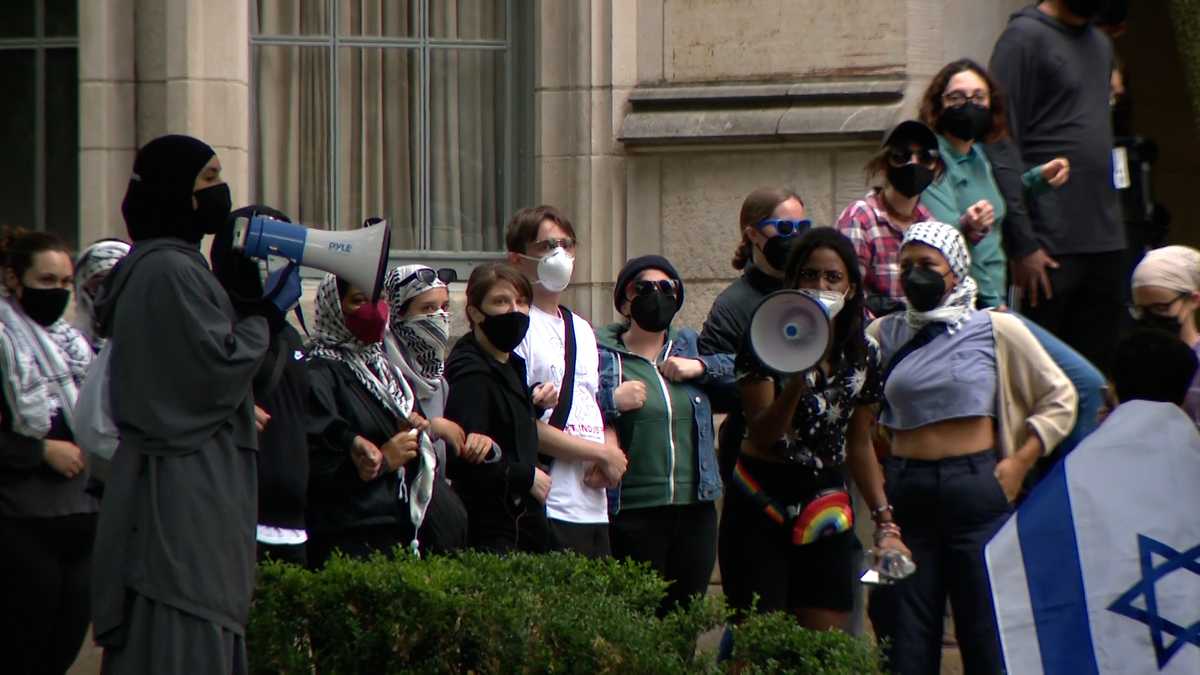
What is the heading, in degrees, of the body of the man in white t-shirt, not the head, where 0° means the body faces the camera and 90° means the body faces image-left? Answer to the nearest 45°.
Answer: approximately 315°

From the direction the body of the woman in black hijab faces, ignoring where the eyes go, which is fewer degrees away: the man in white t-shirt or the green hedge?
the green hedge

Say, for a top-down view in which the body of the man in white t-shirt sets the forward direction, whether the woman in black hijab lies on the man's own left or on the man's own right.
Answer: on the man's own right

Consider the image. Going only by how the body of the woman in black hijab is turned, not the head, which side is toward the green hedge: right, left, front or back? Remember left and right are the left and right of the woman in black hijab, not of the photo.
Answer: front

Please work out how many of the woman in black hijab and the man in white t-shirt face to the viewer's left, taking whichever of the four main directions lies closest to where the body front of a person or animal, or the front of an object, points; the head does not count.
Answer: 0

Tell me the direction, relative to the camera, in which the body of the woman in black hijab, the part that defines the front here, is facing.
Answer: to the viewer's right

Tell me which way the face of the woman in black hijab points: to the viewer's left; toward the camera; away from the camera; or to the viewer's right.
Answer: to the viewer's right
